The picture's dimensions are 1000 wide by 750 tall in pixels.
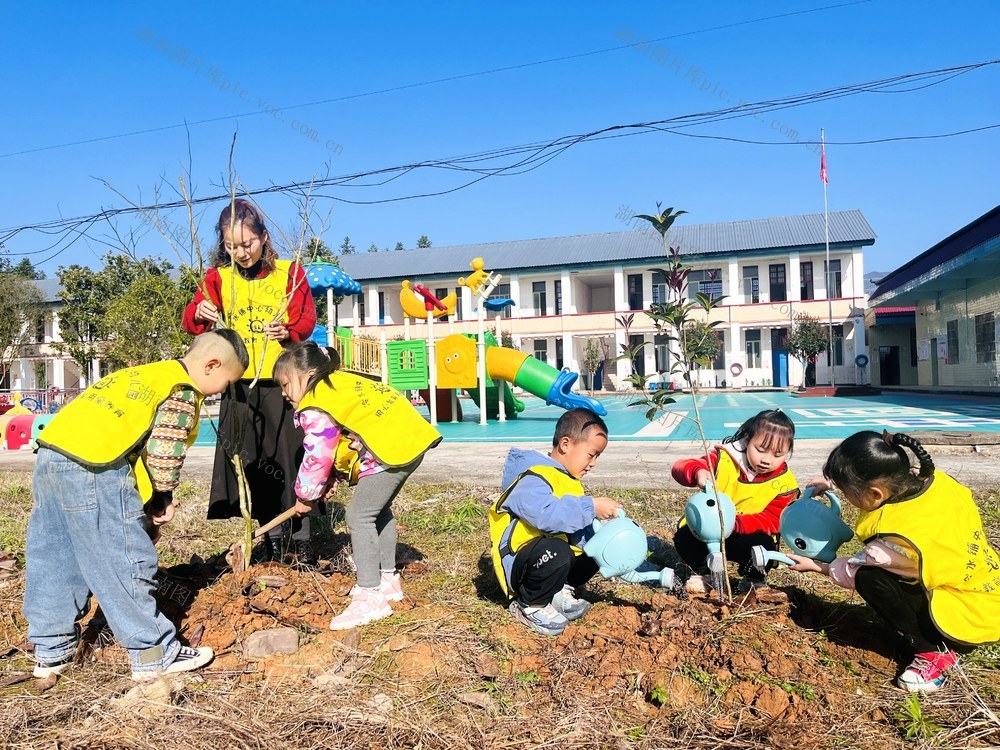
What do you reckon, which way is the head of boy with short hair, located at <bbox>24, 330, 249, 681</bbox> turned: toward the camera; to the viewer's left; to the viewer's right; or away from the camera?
to the viewer's right

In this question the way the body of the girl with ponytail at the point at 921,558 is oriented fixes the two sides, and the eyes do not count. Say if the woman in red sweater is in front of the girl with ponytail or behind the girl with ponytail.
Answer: in front

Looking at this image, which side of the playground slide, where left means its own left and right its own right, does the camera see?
right

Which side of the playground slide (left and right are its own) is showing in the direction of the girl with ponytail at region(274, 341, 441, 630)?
right

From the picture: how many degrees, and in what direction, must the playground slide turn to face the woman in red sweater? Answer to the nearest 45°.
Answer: approximately 90° to its right

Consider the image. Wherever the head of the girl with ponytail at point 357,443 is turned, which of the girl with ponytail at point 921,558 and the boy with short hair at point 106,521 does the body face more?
the boy with short hair

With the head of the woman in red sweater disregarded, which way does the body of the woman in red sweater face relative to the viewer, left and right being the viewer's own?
facing the viewer

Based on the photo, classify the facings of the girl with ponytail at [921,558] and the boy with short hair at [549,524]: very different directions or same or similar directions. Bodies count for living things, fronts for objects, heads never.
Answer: very different directions

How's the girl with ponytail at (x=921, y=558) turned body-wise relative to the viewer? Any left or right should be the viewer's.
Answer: facing to the left of the viewer

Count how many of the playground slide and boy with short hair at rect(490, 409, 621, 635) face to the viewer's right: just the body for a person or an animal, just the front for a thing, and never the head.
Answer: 2

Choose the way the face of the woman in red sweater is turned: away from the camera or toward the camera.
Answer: toward the camera

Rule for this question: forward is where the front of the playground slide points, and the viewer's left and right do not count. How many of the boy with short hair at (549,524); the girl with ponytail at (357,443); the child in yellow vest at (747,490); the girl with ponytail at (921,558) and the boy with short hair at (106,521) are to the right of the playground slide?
5

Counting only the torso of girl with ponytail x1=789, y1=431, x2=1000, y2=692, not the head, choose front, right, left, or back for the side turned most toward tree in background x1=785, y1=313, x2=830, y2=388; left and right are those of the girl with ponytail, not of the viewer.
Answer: right

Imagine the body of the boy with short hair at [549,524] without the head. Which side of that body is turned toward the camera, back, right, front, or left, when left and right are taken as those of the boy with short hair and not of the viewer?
right
